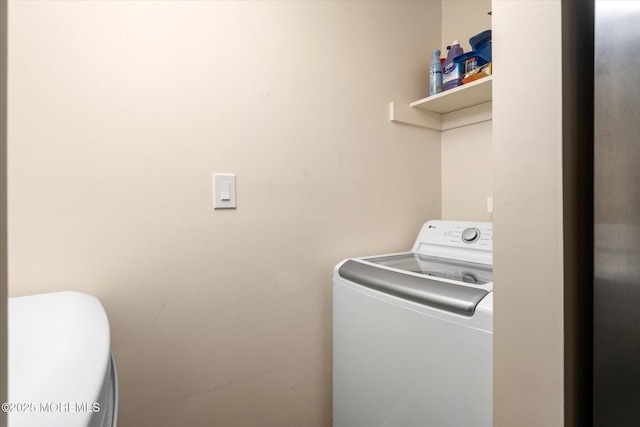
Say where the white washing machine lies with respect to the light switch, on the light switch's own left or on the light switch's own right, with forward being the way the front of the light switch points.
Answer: on the light switch's own left

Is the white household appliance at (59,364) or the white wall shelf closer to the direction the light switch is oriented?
the white household appliance

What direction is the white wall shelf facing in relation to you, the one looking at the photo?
facing the viewer and to the left of the viewer

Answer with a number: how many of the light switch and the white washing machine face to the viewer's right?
0

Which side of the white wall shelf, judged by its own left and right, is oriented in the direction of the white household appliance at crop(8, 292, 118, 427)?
front

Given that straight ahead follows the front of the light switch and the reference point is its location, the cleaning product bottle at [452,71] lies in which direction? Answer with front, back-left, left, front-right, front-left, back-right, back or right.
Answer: left

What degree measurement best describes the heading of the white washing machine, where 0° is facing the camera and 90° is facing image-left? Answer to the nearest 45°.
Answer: approximately 45°

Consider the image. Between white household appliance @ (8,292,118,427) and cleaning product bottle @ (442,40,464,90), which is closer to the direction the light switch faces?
the white household appliance
